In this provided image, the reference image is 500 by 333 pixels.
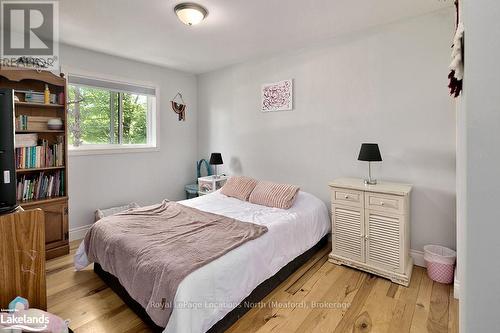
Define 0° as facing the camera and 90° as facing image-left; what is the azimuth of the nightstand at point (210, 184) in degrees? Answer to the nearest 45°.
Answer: approximately 45°

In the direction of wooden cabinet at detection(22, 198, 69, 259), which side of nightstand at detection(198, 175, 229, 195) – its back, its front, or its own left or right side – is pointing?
front

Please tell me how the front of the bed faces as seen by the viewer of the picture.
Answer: facing the viewer and to the left of the viewer

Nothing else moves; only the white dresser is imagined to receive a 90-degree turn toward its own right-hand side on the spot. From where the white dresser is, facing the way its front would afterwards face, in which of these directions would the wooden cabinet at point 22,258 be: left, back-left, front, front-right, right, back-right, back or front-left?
left

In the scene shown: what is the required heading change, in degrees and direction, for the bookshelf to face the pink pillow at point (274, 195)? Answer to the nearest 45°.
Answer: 0° — it already faces it

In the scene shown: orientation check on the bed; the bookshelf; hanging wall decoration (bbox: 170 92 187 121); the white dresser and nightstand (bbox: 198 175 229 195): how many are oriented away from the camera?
0

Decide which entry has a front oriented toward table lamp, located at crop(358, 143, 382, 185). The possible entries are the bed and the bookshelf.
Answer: the bookshelf

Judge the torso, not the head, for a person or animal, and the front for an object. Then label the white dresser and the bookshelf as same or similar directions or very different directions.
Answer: very different directions

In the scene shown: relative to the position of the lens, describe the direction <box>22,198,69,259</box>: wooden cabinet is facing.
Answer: facing the viewer and to the right of the viewer

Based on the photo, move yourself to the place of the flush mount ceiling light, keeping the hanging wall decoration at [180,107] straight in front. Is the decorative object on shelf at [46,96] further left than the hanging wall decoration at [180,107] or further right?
left

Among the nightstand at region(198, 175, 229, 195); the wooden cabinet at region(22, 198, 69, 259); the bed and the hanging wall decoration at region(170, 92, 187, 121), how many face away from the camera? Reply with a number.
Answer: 0

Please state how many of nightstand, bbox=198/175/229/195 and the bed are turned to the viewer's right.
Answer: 0

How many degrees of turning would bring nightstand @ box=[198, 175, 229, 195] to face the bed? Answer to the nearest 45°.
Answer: approximately 45° to its left

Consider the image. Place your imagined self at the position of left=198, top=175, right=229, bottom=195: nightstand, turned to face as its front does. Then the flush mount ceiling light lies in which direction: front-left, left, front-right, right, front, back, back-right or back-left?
front-left

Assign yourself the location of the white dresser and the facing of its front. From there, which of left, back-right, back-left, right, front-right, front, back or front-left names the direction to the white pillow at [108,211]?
front-right

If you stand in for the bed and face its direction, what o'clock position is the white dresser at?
The white dresser is roughly at 7 o'clock from the bed.

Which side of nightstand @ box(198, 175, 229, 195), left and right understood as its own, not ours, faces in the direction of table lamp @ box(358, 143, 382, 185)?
left
